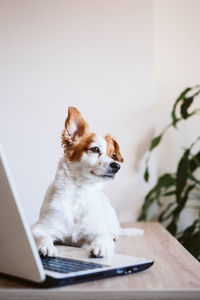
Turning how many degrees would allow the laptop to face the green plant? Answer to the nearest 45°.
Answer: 0° — it already faces it

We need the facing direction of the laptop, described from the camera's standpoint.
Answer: facing away from the viewer and to the right of the viewer

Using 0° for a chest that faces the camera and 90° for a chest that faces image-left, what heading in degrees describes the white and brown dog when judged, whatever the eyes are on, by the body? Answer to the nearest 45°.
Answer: approximately 0°

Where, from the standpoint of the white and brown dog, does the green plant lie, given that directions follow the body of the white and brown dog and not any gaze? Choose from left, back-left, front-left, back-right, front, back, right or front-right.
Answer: back-left

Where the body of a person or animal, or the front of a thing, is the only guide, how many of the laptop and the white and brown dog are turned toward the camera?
1
